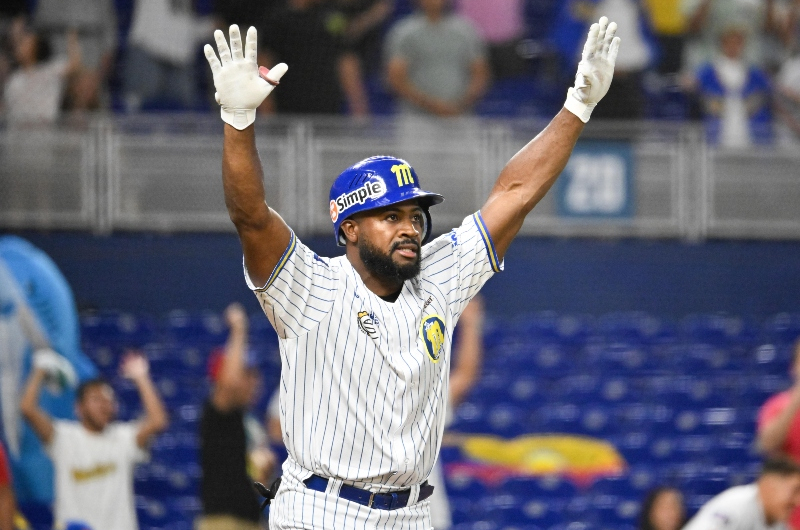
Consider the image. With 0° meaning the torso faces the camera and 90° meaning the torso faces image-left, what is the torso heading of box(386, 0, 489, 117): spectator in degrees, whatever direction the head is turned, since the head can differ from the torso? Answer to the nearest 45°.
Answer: approximately 0°

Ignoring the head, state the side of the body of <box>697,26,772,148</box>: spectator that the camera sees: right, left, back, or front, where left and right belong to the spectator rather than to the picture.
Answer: front

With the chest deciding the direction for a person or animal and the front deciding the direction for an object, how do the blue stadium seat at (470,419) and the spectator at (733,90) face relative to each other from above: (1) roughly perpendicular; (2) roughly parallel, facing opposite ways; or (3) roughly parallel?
roughly parallel

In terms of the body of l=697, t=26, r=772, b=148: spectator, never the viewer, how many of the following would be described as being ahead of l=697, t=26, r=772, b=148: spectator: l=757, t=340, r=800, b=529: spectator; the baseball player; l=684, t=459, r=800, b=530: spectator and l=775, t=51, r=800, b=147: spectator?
3

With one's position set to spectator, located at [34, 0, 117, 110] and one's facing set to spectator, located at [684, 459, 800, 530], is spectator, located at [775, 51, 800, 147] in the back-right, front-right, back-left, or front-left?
front-left

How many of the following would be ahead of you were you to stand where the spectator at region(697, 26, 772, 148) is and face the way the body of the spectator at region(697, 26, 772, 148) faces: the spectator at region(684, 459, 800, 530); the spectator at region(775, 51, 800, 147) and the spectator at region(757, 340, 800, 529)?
2

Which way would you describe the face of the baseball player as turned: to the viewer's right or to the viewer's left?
to the viewer's right

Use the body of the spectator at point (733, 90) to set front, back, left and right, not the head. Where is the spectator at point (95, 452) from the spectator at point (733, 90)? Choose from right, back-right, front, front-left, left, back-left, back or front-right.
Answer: front-right

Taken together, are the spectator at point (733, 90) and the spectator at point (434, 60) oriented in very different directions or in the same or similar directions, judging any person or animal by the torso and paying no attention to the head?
same or similar directions

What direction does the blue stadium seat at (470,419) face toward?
toward the camera

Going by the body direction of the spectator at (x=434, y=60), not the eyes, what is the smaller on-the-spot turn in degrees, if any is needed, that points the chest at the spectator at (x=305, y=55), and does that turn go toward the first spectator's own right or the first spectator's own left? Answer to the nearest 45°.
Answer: approximately 90° to the first spectator's own right
